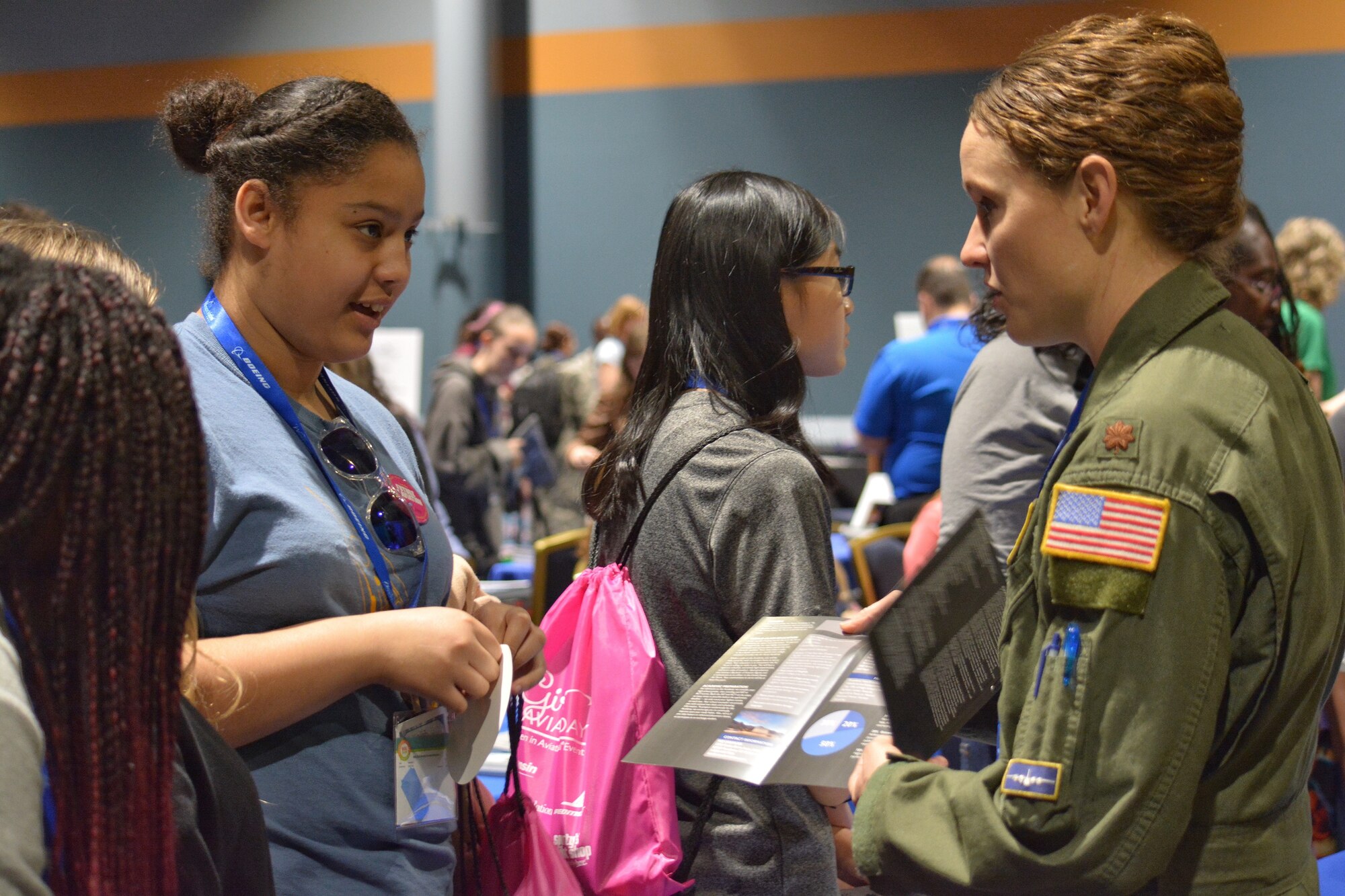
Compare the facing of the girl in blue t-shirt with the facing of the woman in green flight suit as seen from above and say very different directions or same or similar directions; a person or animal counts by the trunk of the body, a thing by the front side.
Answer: very different directions

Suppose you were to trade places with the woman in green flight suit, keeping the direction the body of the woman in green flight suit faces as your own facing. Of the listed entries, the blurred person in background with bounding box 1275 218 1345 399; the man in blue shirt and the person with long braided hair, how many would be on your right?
2

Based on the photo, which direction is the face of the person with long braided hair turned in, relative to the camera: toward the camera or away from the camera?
away from the camera

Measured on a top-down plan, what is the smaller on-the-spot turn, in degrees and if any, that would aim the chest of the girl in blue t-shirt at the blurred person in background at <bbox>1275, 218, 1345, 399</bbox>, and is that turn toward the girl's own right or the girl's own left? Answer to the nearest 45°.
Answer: approximately 90° to the girl's own left

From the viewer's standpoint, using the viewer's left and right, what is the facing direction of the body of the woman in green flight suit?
facing to the left of the viewer

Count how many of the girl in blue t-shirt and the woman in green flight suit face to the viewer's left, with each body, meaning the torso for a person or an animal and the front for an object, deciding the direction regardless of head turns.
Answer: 1

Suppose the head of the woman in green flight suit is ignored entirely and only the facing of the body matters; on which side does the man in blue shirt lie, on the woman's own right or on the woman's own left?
on the woman's own right

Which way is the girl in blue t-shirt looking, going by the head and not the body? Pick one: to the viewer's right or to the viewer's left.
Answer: to the viewer's right

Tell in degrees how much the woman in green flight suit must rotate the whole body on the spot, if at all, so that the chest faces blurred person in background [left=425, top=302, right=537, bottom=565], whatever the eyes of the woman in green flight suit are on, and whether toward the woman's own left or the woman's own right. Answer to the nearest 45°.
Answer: approximately 45° to the woman's own right

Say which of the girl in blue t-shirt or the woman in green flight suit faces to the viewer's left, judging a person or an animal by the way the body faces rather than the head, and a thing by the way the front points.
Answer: the woman in green flight suit

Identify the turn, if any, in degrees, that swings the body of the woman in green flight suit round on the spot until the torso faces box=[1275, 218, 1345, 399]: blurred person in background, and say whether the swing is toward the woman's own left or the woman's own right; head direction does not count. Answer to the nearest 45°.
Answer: approximately 90° to the woman's own right

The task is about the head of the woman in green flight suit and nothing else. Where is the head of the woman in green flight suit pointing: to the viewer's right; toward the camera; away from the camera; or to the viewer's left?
to the viewer's left

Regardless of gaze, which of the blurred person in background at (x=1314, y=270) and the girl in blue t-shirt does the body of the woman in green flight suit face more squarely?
the girl in blue t-shirt
